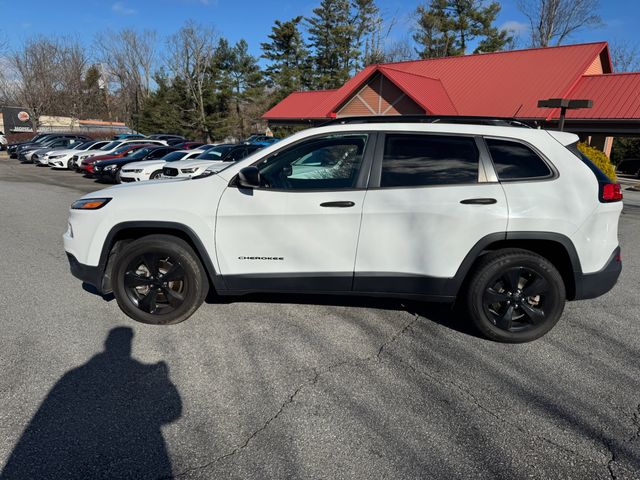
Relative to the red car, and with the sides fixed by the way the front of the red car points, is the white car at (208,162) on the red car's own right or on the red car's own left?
on the red car's own left

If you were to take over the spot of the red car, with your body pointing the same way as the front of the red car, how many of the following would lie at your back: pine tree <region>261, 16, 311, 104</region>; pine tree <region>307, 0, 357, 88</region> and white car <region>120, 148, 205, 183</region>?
2

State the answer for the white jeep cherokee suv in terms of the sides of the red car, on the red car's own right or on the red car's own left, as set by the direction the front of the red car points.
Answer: on the red car's own left

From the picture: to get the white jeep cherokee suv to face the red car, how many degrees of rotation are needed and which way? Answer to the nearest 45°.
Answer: approximately 45° to its right

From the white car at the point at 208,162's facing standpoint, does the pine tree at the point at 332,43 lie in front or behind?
behind

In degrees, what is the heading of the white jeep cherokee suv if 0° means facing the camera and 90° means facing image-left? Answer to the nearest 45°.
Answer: approximately 90°

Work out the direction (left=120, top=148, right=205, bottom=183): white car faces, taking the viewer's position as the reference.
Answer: facing the viewer and to the left of the viewer

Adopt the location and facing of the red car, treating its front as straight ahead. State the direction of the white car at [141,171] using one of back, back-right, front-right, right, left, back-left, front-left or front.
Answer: front-left
